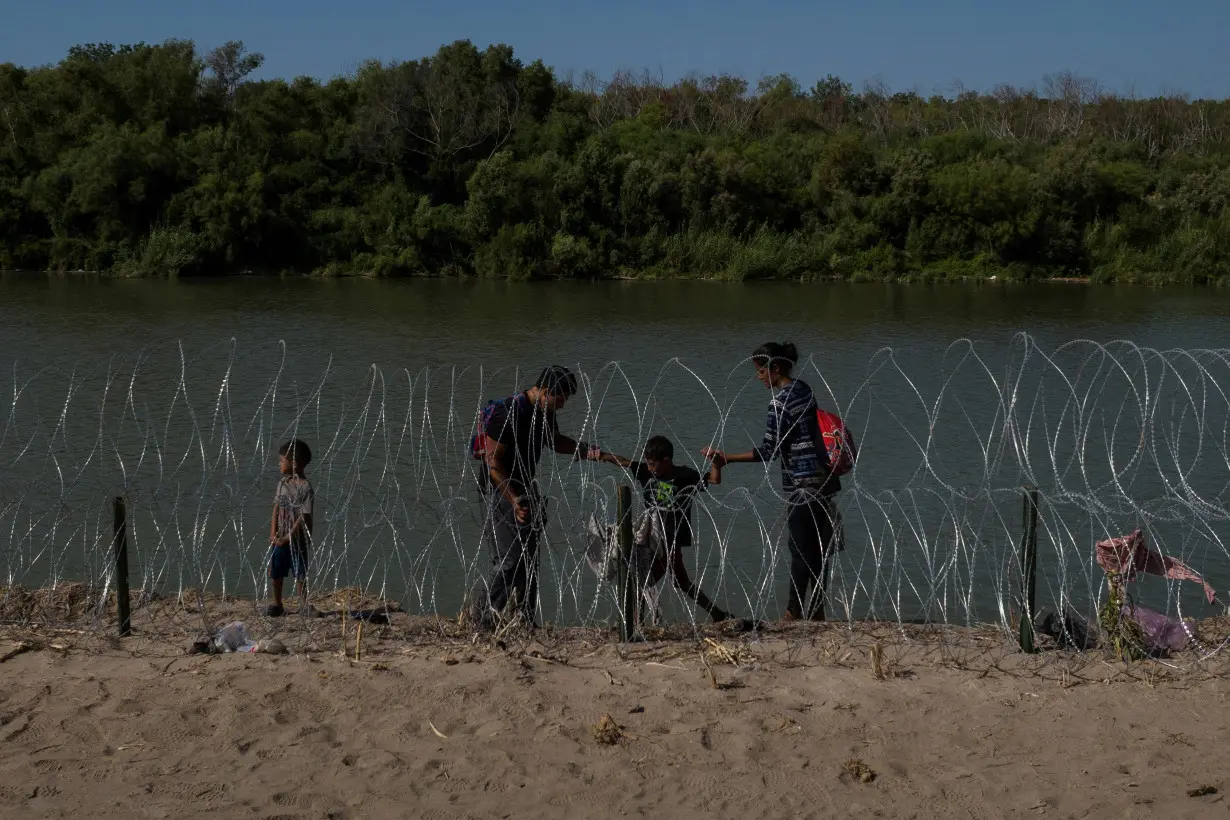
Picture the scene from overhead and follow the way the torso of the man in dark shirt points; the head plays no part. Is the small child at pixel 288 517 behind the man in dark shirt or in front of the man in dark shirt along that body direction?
behind

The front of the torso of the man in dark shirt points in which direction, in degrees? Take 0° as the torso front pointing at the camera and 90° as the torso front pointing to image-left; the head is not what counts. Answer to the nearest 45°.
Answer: approximately 315°

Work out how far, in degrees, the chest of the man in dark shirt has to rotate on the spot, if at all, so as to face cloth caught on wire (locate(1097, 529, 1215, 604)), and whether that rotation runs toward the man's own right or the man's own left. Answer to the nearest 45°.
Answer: approximately 45° to the man's own left

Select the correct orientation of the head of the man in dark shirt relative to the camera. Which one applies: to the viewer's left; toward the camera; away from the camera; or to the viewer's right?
to the viewer's right

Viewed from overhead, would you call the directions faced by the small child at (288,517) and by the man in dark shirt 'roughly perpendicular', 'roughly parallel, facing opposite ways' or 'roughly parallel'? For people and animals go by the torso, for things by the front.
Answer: roughly perpendicular

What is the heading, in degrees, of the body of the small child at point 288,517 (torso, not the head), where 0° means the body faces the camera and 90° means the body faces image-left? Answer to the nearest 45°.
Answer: approximately 45°

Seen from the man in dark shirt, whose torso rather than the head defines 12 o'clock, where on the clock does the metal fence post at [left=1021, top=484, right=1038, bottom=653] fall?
The metal fence post is roughly at 11 o'clock from the man in dark shirt.
